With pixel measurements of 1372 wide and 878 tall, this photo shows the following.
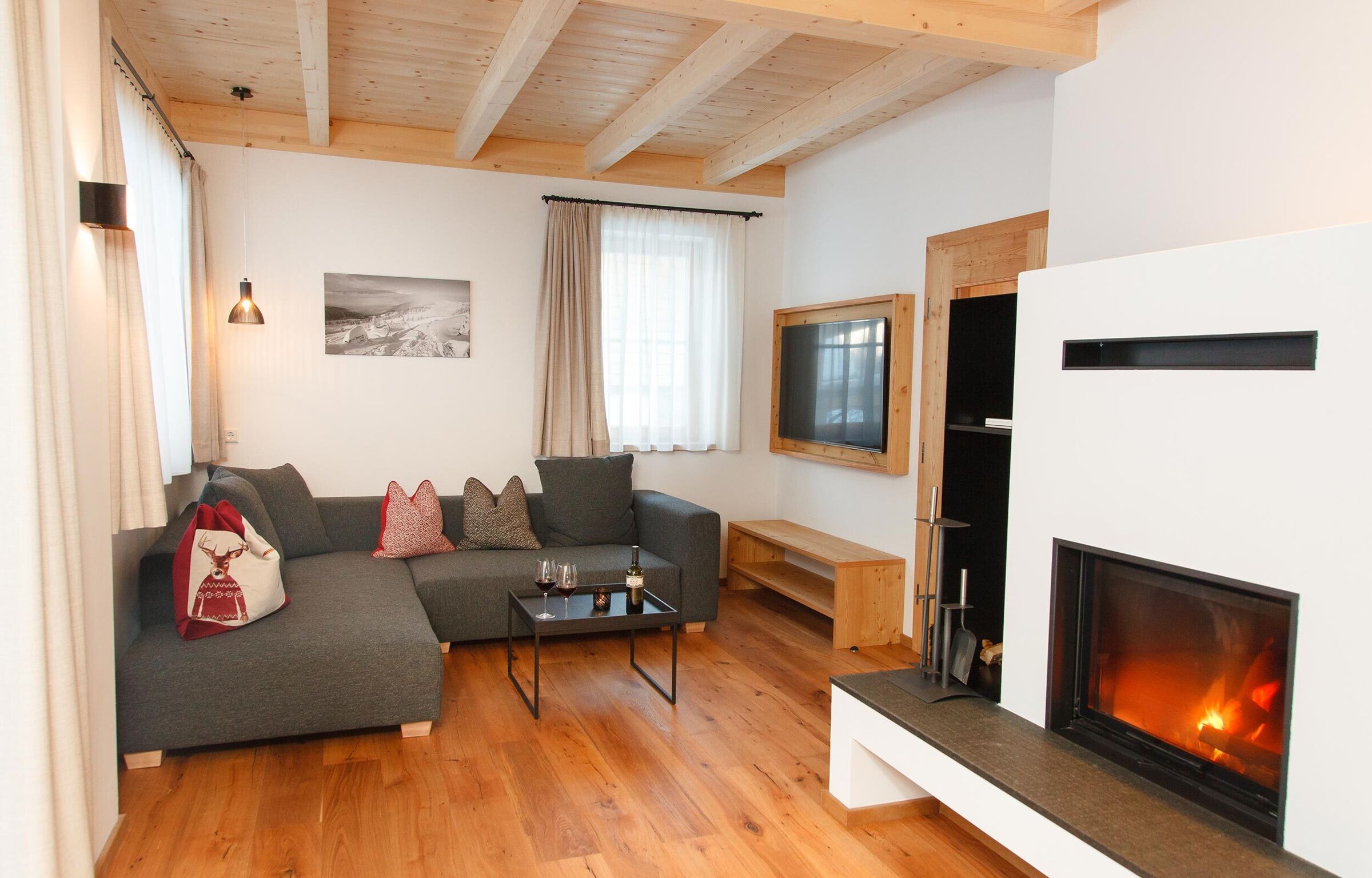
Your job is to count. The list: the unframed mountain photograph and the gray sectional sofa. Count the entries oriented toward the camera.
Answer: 2

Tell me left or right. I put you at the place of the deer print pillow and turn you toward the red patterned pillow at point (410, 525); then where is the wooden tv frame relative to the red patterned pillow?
right

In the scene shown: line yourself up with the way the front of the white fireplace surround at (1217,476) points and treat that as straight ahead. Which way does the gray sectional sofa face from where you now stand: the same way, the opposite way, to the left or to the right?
to the left

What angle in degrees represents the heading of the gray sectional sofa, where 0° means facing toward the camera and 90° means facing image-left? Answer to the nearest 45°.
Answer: approximately 0°

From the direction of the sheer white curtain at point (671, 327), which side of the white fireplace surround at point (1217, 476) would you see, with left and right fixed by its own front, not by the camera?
right

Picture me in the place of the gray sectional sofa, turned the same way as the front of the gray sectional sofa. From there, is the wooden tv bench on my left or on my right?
on my left
